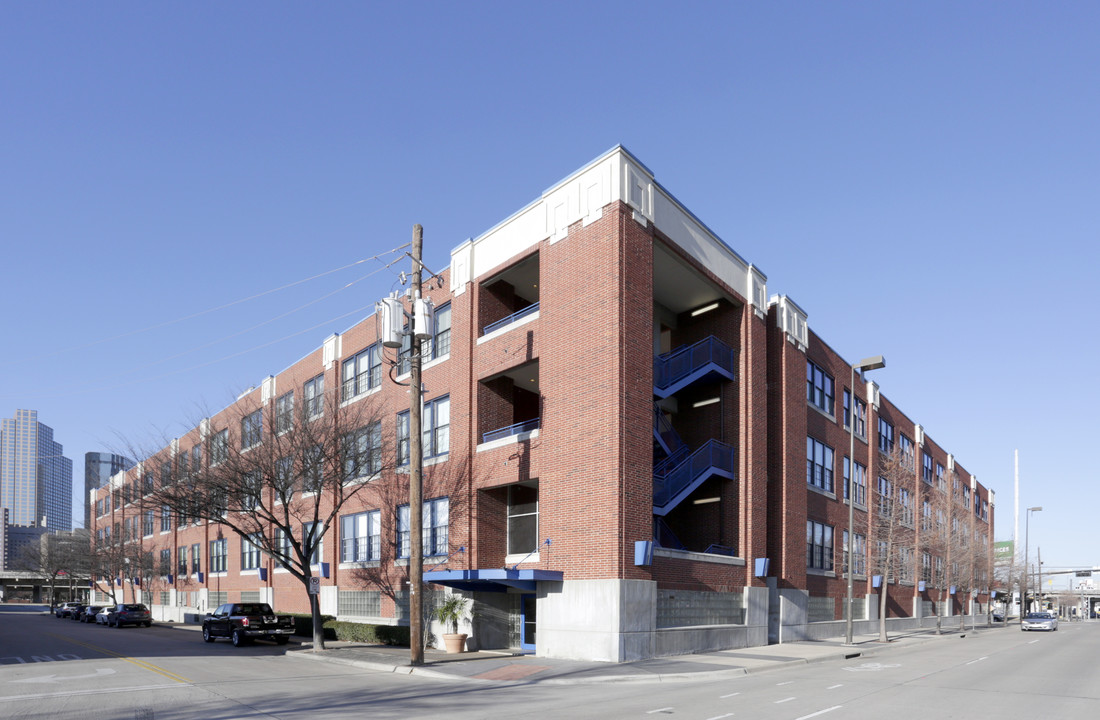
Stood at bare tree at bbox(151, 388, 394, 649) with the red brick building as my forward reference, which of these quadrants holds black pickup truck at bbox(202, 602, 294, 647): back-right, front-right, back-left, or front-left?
back-left

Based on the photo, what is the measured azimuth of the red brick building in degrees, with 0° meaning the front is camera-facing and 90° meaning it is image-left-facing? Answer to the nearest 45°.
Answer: approximately 45°
